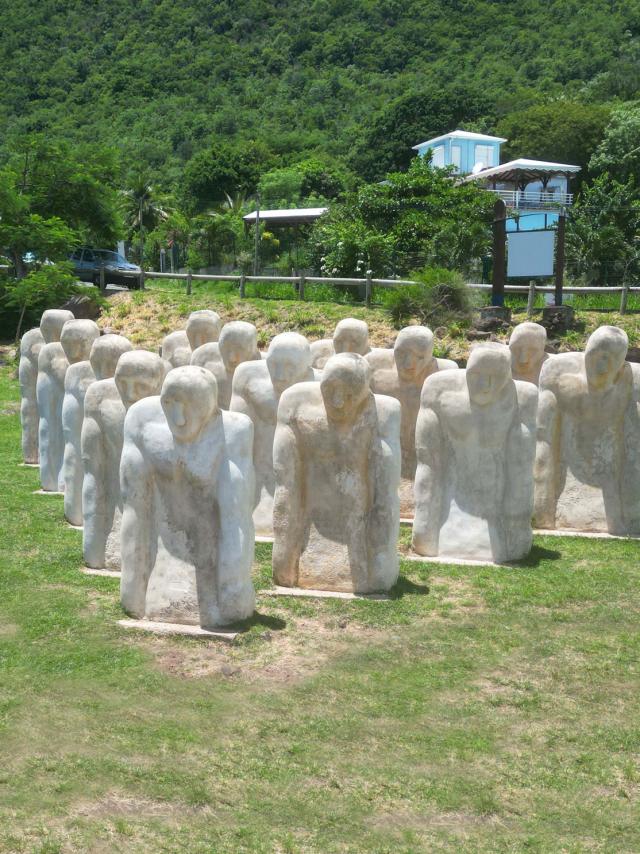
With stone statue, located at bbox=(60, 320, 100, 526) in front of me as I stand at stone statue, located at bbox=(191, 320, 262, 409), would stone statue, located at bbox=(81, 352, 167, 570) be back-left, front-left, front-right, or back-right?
front-left

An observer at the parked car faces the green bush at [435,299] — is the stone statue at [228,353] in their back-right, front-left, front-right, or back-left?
front-right

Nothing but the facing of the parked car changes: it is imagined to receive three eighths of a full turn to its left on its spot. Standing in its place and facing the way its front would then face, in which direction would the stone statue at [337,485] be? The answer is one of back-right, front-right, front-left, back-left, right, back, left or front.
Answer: back

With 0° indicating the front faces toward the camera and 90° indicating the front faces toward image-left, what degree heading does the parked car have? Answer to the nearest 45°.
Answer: approximately 315°

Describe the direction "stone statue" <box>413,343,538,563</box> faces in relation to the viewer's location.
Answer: facing the viewer

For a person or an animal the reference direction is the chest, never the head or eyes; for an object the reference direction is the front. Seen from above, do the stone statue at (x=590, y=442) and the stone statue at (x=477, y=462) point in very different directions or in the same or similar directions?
same or similar directions

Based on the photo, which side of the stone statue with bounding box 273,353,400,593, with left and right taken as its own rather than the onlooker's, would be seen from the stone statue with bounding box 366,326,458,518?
back

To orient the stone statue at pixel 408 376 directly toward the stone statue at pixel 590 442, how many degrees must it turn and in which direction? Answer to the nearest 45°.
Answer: approximately 90° to its left

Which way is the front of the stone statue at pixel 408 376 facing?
toward the camera

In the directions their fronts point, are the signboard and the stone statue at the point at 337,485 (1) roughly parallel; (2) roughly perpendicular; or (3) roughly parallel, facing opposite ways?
roughly parallel

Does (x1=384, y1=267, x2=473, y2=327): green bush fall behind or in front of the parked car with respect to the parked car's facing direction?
in front

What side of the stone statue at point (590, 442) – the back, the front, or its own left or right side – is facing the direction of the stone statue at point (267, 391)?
right

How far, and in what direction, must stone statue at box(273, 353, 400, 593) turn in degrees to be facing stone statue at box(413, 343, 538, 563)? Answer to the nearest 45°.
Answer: approximately 135° to its left

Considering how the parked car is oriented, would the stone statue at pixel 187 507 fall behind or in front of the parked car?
in front

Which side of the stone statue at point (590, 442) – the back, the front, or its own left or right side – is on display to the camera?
front

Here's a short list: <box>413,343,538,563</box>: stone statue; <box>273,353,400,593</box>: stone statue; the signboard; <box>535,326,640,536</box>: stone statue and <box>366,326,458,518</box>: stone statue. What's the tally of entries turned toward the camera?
5

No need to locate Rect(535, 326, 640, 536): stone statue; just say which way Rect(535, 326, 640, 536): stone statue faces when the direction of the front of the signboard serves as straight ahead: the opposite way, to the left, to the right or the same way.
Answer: the same way

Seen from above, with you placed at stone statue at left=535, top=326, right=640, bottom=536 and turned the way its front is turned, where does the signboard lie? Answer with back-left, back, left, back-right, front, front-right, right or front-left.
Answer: back
